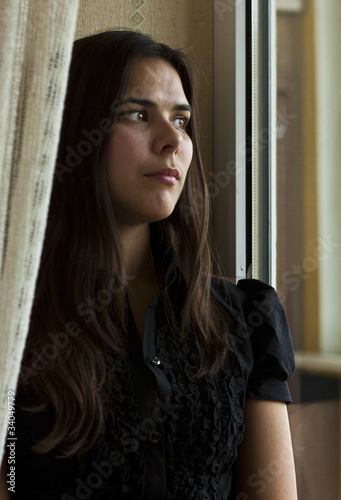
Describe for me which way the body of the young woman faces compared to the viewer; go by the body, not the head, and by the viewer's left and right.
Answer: facing the viewer

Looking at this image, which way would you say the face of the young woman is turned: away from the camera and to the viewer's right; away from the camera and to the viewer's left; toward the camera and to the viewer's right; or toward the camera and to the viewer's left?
toward the camera and to the viewer's right
